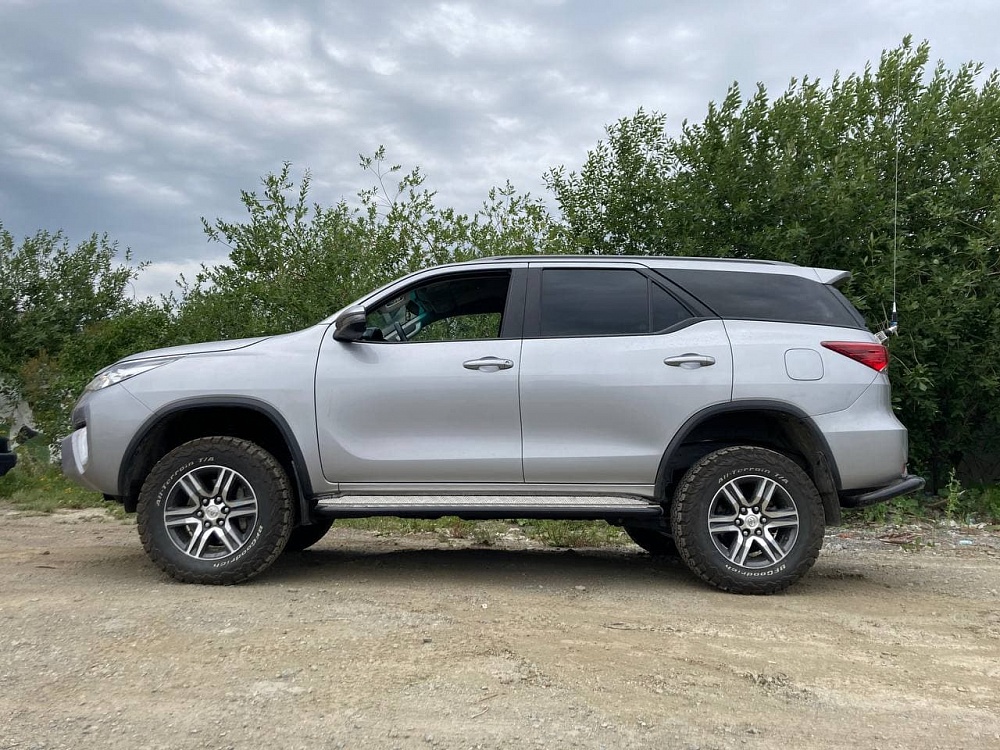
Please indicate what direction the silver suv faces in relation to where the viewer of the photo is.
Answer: facing to the left of the viewer

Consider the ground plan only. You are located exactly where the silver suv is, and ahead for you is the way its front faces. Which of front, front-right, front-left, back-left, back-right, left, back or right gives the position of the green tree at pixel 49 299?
front-right

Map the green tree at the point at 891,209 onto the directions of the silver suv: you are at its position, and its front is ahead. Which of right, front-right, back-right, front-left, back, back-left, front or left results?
back-right

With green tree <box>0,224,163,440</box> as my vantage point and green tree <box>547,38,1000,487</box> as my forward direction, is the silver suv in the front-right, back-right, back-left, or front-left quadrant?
front-right
